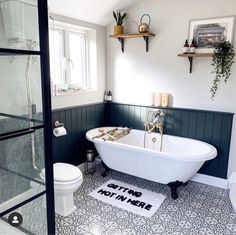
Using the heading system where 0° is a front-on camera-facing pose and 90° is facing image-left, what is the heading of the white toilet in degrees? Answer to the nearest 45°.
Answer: approximately 315°

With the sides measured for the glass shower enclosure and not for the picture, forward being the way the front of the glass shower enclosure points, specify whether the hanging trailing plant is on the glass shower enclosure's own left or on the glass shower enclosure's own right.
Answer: on the glass shower enclosure's own left

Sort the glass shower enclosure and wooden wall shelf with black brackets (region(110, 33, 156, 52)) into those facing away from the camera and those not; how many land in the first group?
0

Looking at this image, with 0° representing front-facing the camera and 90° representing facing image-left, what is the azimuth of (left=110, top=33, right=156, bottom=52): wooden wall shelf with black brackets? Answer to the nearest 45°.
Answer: approximately 45°

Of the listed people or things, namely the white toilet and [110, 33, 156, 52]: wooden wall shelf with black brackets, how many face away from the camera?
0

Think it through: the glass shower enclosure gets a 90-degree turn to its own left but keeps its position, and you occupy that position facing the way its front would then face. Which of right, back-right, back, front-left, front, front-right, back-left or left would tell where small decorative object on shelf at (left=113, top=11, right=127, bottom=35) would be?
front

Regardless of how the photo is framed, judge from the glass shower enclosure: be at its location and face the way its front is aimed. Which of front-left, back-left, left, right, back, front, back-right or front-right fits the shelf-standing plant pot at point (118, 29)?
left

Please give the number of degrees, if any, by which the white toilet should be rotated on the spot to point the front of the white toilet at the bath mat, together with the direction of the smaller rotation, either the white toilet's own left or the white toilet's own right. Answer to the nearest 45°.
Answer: approximately 45° to the white toilet's own left

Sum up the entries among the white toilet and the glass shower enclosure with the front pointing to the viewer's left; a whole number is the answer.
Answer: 0
